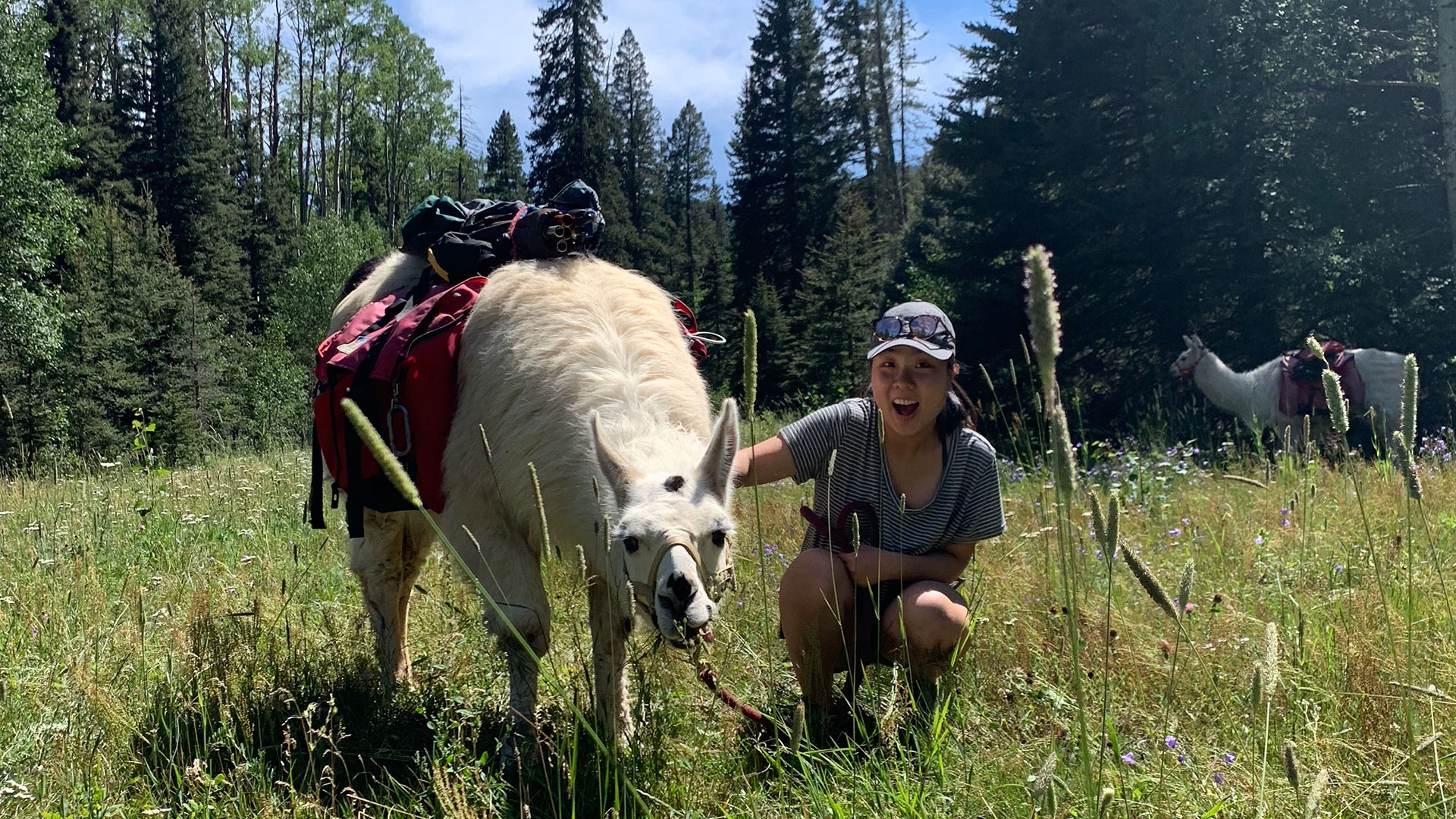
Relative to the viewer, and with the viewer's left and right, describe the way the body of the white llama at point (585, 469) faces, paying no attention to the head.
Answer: facing the viewer and to the right of the viewer

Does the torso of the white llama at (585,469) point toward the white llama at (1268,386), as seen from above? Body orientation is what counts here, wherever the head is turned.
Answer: no

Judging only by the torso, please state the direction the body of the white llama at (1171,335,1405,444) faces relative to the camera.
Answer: to the viewer's left

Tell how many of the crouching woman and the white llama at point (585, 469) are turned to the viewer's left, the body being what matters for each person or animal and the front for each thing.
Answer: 0

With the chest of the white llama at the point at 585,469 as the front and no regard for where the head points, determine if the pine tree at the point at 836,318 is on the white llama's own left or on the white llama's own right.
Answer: on the white llama's own left

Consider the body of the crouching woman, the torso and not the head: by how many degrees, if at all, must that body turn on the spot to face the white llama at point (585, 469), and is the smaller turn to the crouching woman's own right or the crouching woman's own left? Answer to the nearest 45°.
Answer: approximately 90° to the crouching woman's own right

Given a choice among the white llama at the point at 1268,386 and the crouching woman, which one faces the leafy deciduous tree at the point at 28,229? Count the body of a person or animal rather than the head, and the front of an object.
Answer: the white llama

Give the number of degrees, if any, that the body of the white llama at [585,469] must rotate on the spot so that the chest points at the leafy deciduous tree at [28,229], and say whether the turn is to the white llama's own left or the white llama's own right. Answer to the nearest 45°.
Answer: approximately 180°

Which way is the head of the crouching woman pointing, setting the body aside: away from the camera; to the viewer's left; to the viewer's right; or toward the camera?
toward the camera

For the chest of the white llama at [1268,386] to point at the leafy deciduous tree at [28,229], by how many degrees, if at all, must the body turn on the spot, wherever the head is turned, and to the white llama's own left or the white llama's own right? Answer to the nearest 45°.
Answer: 0° — it already faces it

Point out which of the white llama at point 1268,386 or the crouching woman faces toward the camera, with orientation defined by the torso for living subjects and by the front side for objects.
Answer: the crouching woman

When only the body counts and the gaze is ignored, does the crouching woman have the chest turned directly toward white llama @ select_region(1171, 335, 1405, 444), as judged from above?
no

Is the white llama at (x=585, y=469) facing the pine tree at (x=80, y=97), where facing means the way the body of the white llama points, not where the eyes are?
no

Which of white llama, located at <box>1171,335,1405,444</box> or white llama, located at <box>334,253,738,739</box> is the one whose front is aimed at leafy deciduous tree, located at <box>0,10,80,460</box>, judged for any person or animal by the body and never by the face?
white llama, located at <box>1171,335,1405,444</box>

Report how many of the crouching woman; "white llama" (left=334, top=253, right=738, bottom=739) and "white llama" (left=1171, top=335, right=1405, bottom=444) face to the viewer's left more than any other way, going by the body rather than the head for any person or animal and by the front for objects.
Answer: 1

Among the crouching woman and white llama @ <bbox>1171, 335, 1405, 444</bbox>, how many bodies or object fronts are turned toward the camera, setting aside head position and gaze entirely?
1

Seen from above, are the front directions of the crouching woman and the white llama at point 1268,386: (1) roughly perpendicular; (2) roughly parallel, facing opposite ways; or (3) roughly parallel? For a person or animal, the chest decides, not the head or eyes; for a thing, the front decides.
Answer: roughly perpendicular

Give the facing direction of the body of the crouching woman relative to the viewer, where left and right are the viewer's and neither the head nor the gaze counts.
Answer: facing the viewer

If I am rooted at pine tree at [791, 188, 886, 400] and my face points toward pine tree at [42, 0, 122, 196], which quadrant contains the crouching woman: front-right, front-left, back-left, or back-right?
back-left
